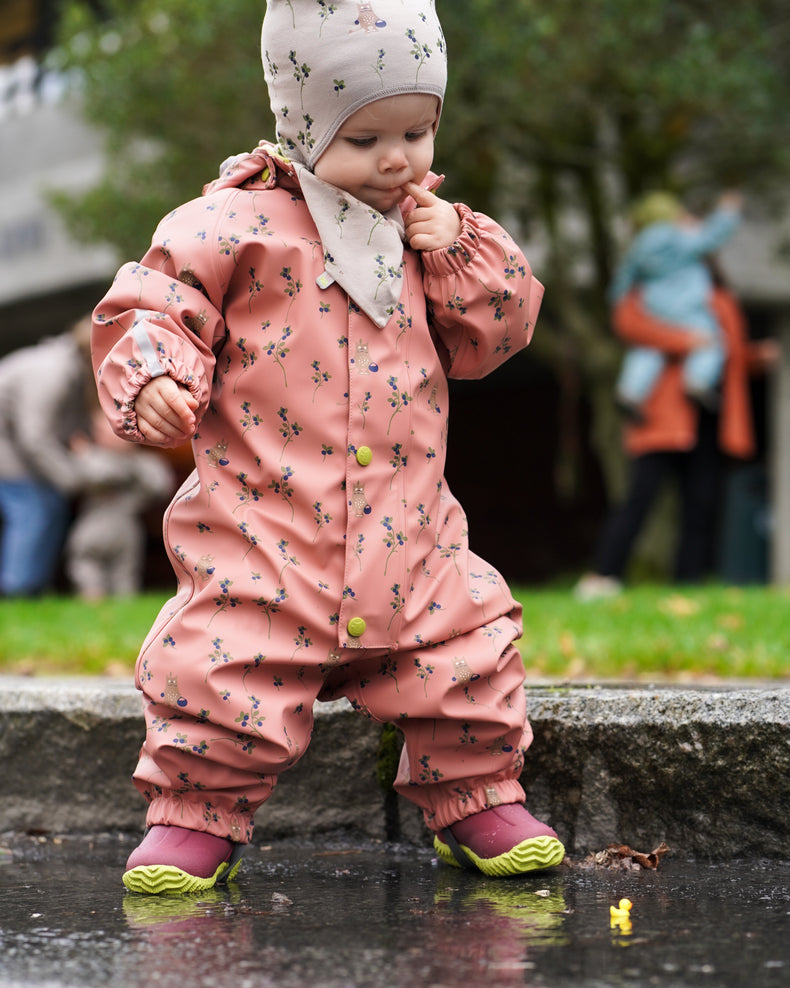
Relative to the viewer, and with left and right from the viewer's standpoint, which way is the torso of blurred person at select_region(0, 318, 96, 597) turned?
facing to the right of the viewer

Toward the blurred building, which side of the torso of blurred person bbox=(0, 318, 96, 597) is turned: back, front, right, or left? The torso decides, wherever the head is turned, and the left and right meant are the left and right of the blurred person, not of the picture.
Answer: left

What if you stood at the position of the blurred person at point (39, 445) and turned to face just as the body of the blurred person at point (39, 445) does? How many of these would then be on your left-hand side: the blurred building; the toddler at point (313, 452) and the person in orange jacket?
1

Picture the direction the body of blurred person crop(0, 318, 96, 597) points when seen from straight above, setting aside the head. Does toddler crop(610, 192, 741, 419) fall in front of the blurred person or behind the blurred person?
in front

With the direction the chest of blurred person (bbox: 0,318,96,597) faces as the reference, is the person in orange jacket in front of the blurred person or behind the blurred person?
in front

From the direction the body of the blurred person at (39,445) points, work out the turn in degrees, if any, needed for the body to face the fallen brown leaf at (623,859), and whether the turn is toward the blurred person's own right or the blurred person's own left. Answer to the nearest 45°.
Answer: approximately 90° to the blurred person's own right

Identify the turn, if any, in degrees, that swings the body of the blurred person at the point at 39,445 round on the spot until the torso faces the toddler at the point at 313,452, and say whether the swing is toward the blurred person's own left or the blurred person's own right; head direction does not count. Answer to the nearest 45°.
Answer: approximately 90° to the blurred person's own right

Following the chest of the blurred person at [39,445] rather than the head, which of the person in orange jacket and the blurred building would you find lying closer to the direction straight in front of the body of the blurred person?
the person in orange jacket

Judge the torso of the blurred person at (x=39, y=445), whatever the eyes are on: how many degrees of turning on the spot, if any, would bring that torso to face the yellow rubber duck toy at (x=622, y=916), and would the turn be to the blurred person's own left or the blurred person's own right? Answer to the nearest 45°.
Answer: approximately 90° to the blurred person's own right

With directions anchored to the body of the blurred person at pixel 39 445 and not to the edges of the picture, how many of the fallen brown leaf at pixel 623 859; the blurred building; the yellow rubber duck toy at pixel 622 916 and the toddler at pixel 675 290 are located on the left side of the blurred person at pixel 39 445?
1
